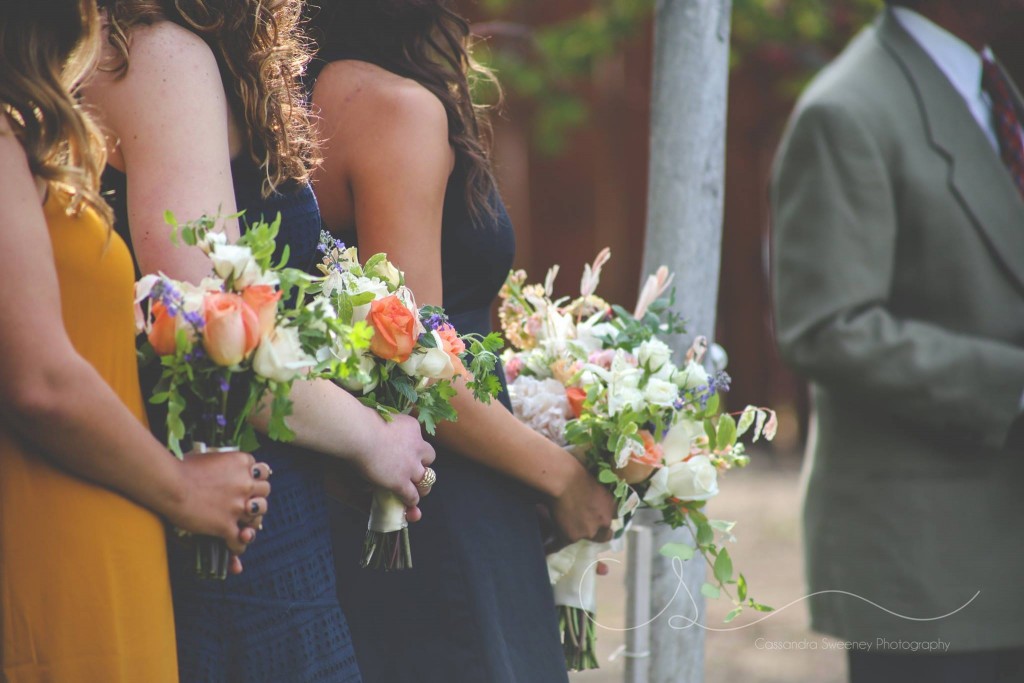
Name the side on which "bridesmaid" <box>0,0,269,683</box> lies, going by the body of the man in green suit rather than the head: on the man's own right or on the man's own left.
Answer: on the man's own right

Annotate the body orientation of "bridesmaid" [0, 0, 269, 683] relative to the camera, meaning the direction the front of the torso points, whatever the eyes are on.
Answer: to the viewer's right

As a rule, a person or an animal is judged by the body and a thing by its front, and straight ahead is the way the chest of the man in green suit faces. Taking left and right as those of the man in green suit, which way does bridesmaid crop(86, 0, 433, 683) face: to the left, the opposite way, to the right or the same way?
to the left

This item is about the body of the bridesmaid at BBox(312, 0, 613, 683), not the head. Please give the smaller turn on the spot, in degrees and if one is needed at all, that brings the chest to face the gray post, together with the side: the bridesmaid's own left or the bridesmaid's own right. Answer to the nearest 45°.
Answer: approximately 45° to the bridesmaid's own left

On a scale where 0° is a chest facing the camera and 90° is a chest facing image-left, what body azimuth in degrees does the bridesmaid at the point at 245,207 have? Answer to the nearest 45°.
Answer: approximately 270°

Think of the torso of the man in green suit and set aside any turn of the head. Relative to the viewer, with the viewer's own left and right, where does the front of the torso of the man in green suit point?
facing the viewer and to the right of the viewer

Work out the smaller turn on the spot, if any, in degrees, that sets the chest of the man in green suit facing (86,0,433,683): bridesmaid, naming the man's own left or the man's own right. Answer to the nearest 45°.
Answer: approximately 90° to the man's own right

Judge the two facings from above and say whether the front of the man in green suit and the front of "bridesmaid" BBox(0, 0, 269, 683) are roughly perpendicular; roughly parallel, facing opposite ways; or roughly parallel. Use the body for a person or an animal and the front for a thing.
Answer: roughly perpendicular

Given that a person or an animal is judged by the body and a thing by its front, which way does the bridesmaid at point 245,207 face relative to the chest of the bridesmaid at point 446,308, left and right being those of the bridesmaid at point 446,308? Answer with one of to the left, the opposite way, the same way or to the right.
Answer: the same way

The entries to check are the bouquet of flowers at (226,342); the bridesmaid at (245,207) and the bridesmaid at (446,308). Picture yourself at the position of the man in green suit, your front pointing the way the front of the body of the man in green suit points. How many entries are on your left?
0

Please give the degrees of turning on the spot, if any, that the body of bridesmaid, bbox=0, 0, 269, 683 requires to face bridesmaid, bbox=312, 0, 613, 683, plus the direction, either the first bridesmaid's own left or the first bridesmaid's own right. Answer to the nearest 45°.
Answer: approximately 45° to the first bridesmaid's own left

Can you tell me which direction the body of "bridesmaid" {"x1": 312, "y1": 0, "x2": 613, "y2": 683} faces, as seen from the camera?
to the viewer's right

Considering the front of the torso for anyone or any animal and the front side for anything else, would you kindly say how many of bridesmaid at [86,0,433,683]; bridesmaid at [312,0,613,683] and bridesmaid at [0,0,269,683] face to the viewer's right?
3
